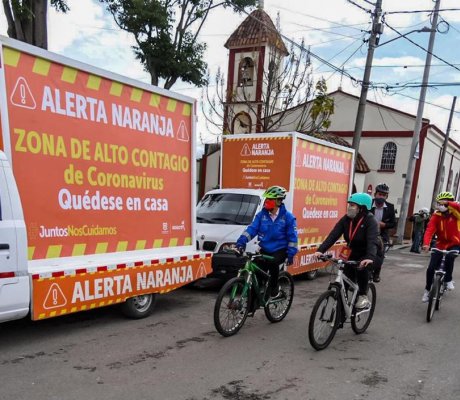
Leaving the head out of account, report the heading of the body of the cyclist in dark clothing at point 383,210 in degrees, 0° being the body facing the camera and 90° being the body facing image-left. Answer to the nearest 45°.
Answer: approximately 45°

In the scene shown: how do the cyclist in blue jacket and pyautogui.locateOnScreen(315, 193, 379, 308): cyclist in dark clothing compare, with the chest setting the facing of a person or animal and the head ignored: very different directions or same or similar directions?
same or similar directions

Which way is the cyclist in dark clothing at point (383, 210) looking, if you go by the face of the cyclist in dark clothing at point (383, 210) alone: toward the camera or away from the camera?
toward the camera

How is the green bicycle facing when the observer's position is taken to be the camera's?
facing the viewer and to the left of the viewer

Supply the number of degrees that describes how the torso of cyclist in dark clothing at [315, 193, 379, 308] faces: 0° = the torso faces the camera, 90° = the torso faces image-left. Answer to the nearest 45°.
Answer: approximately 45°

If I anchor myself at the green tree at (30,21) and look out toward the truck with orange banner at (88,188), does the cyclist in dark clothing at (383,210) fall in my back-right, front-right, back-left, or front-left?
front-left

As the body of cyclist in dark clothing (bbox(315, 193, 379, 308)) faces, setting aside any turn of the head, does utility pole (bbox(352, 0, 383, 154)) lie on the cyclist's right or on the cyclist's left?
on the cyclist's right

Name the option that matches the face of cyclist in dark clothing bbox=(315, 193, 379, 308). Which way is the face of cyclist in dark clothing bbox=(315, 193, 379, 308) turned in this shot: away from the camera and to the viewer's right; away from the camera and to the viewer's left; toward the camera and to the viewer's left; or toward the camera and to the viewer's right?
toward the camera and to the viewer's left

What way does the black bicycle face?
toward the camera

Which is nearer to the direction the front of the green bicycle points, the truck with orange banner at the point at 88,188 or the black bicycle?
the truck with orange banner

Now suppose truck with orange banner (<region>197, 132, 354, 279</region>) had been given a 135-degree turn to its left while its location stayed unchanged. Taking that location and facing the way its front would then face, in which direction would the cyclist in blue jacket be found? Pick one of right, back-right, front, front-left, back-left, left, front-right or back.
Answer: right

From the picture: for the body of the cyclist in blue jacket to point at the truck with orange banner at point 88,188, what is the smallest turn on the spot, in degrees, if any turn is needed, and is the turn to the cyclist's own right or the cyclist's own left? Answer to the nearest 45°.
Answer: approximately 45° to the cyclist's own right

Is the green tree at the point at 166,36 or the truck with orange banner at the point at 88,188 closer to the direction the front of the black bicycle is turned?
the truck with orange banner
